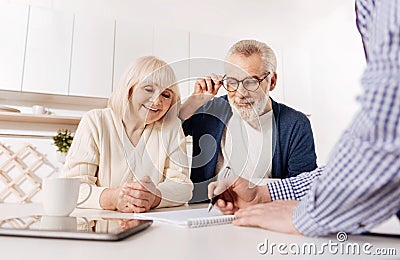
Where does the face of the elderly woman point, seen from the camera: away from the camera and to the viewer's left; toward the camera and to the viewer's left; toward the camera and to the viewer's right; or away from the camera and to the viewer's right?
toward the camera and to the viewer's right

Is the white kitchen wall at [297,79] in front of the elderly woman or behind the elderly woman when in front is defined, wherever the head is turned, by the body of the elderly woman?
behind

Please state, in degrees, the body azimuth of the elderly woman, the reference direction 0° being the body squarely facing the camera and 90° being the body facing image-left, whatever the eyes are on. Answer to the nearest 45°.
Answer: approximately 0°
